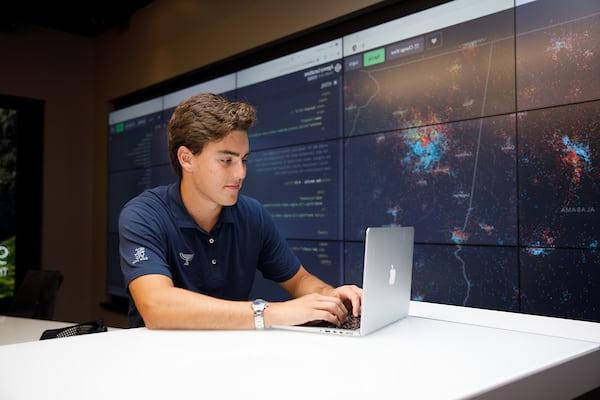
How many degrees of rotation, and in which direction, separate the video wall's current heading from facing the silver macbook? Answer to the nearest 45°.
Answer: approximately 45° to its left

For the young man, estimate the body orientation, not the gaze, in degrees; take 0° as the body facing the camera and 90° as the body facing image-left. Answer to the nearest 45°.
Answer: approximately 315°

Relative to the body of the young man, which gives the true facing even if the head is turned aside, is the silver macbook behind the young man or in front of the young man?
in front

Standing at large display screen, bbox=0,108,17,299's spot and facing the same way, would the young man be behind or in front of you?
in front

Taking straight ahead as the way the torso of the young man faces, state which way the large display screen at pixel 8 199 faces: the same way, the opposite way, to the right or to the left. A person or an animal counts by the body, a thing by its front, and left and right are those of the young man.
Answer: the same way

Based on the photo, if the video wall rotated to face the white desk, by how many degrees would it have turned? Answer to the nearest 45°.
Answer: approximately 45° to its left

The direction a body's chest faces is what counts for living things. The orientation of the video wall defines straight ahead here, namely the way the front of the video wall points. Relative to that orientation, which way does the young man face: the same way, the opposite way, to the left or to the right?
to the left

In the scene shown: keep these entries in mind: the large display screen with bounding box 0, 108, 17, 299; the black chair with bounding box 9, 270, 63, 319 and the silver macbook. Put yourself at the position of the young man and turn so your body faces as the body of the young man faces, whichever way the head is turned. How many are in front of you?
1

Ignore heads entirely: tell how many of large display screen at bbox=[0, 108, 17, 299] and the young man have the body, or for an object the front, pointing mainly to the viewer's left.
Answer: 0

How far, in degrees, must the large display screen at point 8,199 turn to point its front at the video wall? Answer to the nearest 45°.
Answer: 0° — it already faces it

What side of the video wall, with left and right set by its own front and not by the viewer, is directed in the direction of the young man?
front

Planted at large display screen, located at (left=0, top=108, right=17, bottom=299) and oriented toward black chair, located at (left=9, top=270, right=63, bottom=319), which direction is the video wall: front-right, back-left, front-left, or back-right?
front-left

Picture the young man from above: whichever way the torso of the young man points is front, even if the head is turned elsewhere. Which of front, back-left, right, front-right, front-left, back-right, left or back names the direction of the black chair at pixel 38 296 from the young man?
back

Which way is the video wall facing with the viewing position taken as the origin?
facing the viewer and to the left of the viewer

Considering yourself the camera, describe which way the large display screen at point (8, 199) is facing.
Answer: facing the viewer and to the right of the viewer

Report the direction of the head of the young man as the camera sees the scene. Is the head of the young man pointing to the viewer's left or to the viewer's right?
to the viewer's right
